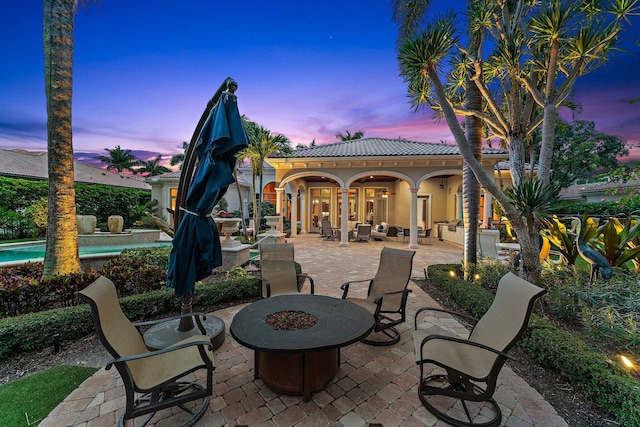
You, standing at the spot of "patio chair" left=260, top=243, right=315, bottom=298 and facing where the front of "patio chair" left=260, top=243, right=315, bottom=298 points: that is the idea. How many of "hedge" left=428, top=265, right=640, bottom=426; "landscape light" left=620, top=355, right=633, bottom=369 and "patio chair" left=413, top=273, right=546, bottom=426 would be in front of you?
3

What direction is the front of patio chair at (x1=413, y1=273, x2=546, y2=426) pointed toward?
to the viewer's left

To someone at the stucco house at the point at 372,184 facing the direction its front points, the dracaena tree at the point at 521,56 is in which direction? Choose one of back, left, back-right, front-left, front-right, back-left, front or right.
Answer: front

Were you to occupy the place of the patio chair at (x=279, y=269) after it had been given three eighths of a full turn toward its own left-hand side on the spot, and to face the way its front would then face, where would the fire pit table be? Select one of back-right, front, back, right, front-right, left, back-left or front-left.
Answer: back

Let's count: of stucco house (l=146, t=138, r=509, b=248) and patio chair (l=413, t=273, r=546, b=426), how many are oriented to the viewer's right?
0

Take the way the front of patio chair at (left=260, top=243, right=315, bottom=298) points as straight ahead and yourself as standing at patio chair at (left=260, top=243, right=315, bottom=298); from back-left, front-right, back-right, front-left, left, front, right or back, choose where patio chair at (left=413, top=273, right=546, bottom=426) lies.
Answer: front

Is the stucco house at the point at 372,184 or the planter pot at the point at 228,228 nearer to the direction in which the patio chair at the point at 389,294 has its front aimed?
the planter pot

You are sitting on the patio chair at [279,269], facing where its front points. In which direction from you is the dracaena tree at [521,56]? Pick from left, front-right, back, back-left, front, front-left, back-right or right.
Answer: front-left

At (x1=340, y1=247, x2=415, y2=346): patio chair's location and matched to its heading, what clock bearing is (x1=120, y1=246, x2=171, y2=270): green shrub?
The green shrub is roughly at 2 o'clock from the patio chair.

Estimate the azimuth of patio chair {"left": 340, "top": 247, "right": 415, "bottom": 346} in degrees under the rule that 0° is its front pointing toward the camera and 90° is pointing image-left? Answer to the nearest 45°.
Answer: approximately 45°

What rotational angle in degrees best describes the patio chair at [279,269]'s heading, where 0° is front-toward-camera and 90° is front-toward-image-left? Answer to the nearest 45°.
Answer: approximately 315°

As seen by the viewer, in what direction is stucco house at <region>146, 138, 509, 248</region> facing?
toward the camera

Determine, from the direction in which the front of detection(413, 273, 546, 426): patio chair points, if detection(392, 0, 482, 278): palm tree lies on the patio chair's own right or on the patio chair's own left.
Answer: on the patio chair's own right

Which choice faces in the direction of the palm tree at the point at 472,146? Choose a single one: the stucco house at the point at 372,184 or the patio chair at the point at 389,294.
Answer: the stucco house

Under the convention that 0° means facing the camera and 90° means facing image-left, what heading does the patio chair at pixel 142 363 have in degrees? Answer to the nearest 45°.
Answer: approximately 270°

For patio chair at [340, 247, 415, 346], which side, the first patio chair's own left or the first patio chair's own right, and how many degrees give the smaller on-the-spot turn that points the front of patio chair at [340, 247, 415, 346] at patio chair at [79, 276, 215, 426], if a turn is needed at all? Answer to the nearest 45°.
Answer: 0° — it already faces it

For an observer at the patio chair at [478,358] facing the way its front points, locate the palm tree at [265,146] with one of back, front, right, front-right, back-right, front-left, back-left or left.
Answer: front-right
